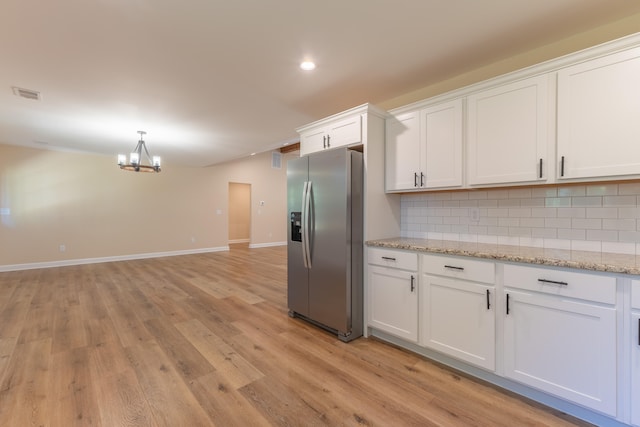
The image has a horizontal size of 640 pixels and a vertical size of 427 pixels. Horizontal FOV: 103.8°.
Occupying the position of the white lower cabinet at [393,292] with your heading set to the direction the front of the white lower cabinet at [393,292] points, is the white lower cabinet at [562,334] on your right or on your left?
on your left

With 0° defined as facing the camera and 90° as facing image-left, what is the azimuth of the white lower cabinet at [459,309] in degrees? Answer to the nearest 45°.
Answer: approximately 45°

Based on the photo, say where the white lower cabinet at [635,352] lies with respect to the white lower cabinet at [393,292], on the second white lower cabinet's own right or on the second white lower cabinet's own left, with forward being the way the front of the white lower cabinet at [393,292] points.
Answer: on the second white lower cabinet's own left

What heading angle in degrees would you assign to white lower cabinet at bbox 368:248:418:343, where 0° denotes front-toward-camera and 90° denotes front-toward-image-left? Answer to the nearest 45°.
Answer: approximately 45°

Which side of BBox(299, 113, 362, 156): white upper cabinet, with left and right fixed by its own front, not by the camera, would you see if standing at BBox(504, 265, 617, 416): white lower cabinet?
left

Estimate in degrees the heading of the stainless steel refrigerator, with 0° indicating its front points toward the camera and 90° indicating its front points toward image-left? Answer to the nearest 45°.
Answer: approximately 45°

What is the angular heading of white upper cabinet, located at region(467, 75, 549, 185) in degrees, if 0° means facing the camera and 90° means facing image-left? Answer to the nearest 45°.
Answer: approximately 45°

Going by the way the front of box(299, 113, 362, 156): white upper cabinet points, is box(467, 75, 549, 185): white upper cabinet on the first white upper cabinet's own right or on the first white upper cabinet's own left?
on the first white upper cabinet's own left

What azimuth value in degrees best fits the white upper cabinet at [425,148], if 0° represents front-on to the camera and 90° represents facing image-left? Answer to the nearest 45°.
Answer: approximately 45°
